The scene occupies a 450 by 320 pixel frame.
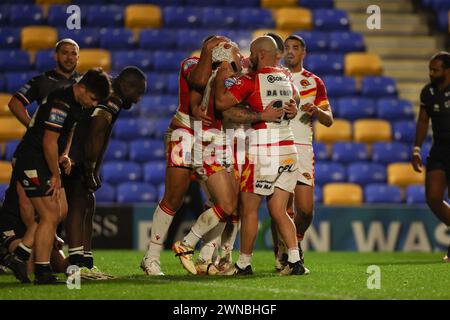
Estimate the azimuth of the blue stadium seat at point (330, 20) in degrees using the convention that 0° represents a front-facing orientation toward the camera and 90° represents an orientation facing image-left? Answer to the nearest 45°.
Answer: approximately 0°

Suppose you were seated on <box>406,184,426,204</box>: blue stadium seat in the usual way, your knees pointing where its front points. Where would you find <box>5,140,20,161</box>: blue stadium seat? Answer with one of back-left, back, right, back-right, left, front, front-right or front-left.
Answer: right

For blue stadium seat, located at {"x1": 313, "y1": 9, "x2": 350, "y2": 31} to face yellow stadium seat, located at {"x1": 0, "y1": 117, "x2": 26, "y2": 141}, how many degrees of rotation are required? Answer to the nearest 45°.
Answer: approximately 45° to its right

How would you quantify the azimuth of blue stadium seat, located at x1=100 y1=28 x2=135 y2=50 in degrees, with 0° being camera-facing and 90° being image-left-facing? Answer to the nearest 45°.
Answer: approximately 0°

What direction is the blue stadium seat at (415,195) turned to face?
toward the camera

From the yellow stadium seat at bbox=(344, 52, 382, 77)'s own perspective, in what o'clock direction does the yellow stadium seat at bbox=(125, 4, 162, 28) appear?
the yellow stadium seat at bbox=(125, 4, 162, 28) is roughly at 3 o'clock from the yellow stadium seat at bbox=(344, 52, 382, 77).

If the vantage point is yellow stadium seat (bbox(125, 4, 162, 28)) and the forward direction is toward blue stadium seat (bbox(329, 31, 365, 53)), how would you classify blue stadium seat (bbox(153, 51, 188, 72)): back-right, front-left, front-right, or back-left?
front-right

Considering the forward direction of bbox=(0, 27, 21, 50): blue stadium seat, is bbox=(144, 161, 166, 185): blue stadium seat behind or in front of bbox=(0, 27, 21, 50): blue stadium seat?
in front

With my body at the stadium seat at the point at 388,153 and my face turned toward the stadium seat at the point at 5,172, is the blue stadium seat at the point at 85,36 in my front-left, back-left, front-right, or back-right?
front-right

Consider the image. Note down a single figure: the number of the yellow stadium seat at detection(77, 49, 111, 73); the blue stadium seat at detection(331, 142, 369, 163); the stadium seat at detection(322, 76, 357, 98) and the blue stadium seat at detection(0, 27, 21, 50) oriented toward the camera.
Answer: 4

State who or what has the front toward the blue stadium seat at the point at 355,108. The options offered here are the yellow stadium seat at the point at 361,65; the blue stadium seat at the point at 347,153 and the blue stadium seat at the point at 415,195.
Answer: the yellow stadium seat

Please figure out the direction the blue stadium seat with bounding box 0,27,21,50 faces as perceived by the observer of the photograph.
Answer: facing the viewer

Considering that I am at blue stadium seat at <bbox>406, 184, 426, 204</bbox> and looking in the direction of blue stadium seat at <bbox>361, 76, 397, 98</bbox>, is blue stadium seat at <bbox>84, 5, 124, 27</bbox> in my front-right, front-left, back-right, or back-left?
front-left

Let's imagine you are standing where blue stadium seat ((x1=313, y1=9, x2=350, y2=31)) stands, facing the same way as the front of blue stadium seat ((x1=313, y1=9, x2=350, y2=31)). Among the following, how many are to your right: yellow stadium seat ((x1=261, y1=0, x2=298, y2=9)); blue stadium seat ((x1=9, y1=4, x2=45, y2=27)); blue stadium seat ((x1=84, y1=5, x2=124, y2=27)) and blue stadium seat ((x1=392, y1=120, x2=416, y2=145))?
3

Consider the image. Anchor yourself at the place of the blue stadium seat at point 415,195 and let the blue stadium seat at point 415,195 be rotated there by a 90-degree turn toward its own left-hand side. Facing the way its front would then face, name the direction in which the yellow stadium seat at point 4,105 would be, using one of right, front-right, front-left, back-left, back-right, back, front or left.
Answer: back

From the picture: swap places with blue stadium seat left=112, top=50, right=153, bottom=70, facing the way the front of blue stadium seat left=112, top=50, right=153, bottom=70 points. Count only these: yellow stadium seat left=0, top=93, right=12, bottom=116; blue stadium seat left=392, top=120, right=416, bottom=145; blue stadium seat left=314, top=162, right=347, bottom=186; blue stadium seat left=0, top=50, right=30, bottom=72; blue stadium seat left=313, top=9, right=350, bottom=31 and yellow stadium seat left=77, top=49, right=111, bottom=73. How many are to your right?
3

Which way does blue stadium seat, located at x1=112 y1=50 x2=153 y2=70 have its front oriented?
toward the camera
